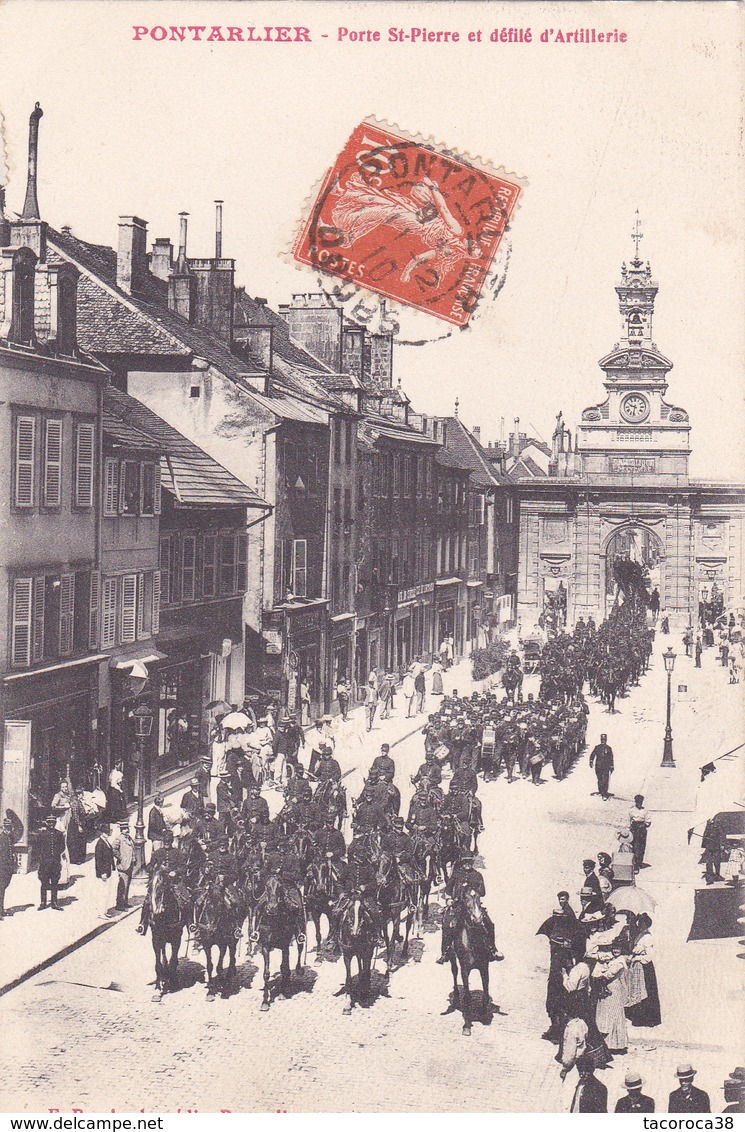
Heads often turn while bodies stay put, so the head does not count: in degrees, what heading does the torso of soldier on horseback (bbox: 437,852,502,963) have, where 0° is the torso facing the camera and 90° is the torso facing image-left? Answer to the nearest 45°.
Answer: approximately 0°

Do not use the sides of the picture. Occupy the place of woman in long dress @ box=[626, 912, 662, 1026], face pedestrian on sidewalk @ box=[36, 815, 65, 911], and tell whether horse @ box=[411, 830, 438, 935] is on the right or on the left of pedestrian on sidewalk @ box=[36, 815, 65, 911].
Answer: right

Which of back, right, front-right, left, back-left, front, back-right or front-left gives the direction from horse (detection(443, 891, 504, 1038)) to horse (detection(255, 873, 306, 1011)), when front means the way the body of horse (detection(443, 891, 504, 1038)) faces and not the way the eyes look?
right

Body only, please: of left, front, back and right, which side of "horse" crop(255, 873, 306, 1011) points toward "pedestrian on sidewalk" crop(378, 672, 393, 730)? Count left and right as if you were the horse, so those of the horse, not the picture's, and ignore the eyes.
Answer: back

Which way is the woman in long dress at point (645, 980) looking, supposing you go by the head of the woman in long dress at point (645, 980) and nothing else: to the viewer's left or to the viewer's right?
to the viewer's left

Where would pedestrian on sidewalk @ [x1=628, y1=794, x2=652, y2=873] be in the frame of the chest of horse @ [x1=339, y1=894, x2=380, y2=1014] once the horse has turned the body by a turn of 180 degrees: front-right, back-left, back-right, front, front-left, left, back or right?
front-right

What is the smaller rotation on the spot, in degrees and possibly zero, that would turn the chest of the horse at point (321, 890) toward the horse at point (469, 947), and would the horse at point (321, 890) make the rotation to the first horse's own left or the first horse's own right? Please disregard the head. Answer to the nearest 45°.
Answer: approximately 45° to the first horse's own left

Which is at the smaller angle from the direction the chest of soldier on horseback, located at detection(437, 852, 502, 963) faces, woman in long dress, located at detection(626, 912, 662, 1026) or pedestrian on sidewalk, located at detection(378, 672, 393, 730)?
the woman in long dress

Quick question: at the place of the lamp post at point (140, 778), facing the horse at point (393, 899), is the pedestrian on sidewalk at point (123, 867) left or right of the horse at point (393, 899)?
right

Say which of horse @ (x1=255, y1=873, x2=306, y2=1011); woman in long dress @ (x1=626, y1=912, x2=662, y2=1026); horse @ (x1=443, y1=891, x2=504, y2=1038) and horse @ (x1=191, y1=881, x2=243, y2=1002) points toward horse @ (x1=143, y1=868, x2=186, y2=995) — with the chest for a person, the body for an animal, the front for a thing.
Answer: the woman in long dress

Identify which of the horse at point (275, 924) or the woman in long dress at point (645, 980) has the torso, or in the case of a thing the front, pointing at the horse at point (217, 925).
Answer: the woman in long dress

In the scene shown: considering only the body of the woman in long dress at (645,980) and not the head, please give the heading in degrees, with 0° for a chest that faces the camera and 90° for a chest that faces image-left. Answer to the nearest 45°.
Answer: approximately 90°

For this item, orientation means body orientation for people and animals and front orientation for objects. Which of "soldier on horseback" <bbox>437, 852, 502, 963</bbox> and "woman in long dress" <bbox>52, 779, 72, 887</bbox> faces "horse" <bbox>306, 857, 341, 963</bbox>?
the woman in long dress
